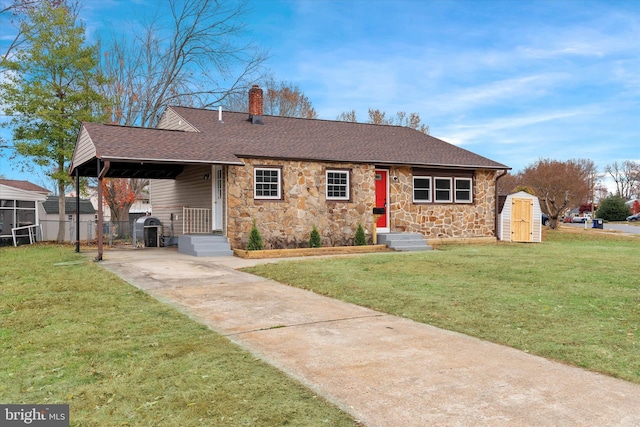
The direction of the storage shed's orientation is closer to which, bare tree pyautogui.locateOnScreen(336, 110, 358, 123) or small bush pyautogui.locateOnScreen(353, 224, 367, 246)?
the small bush

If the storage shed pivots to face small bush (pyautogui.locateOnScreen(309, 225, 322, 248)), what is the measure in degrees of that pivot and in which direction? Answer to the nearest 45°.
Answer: approximately 45° to its right

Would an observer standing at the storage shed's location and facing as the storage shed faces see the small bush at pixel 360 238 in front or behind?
in front

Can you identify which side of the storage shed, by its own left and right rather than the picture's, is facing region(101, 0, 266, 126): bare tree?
right

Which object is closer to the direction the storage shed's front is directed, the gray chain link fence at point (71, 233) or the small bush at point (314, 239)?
the small bush

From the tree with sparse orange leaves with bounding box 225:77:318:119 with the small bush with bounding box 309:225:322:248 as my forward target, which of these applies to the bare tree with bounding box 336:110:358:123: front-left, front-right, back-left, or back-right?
back-left

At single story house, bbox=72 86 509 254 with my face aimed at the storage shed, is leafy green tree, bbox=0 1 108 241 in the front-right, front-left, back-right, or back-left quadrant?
back-left

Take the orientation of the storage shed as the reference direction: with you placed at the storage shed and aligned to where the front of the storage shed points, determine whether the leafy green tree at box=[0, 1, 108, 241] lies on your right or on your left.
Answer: on your right

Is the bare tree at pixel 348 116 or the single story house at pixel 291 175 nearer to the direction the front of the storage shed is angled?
the single story house

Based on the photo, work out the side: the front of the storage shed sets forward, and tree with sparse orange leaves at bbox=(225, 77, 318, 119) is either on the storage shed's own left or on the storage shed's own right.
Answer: on the storage shed's own right

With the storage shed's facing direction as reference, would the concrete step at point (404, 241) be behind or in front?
in front

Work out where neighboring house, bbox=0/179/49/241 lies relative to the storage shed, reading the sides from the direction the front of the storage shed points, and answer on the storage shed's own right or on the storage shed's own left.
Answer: on the storage shed's own right

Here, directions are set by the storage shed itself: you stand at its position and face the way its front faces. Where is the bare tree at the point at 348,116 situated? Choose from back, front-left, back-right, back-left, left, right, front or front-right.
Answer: back-right

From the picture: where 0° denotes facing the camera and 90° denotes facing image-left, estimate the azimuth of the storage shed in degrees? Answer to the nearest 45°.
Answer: approximately 0°
